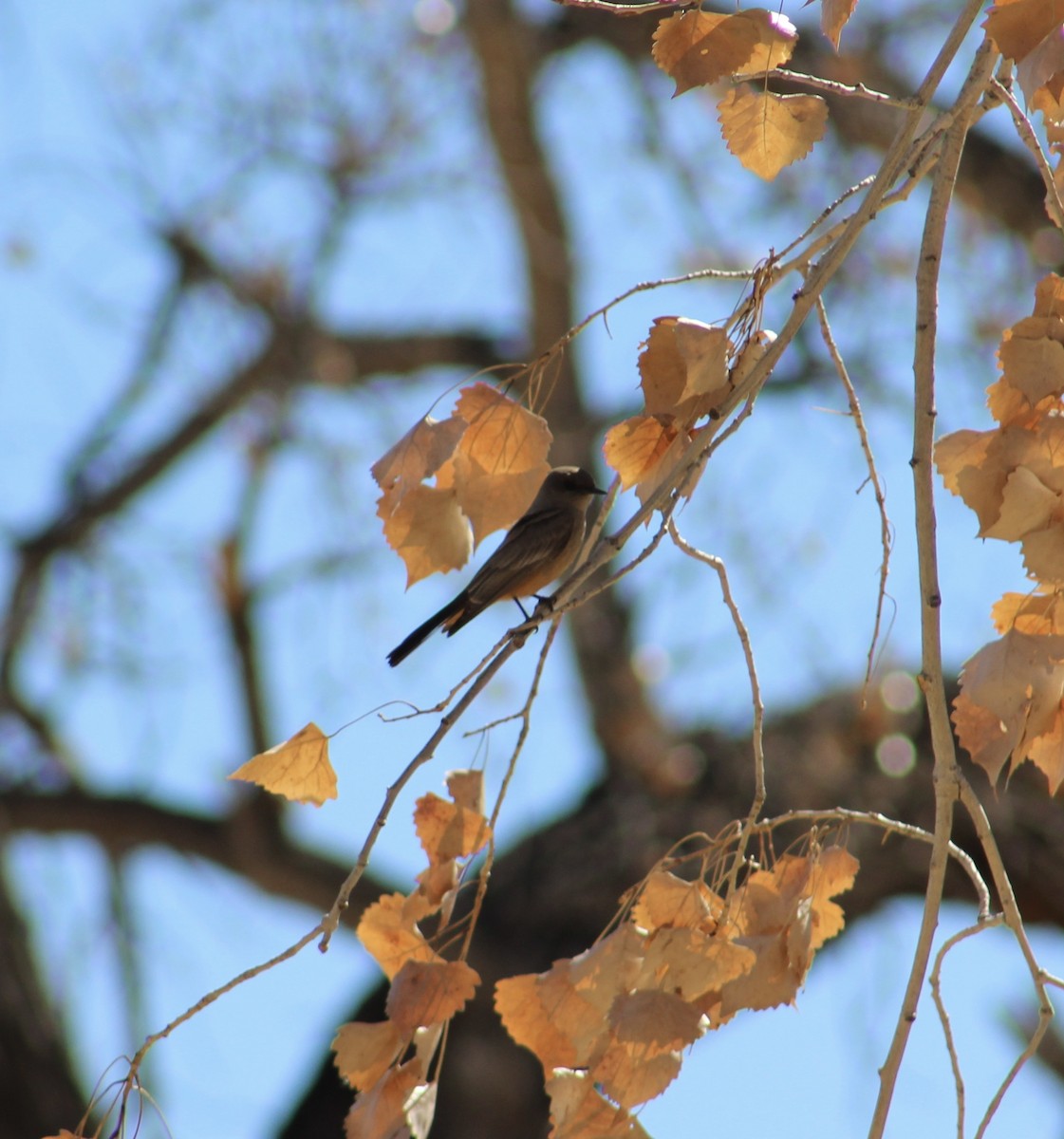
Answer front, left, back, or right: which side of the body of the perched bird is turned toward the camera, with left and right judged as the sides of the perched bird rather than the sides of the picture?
right

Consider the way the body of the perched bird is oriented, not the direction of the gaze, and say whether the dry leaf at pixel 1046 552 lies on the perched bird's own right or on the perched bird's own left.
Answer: on the perched bird's own right

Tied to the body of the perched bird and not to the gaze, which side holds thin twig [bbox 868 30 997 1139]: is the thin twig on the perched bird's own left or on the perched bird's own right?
on the perched bird's own right
